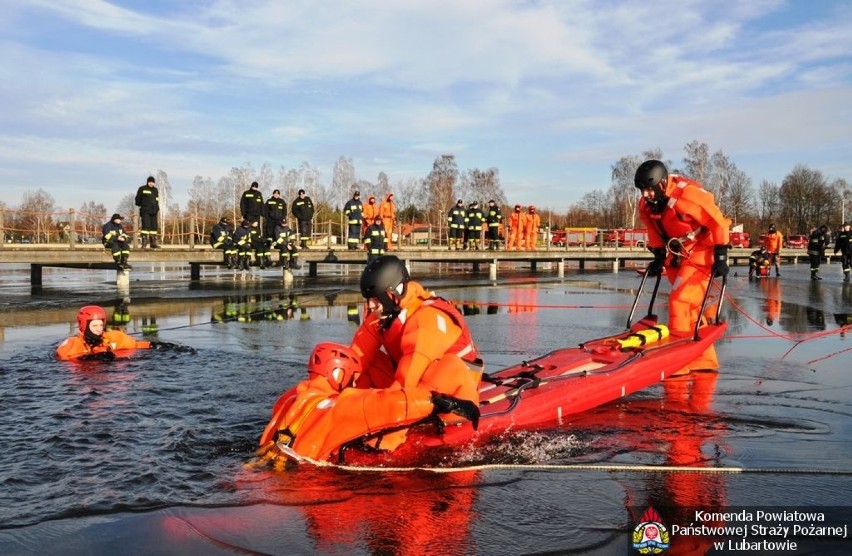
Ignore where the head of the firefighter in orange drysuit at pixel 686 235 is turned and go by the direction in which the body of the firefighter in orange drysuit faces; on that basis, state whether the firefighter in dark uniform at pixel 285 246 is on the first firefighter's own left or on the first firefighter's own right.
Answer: on the first firefighter's own right

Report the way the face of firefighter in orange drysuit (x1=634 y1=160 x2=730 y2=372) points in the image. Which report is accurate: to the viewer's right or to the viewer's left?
to the viewer's left

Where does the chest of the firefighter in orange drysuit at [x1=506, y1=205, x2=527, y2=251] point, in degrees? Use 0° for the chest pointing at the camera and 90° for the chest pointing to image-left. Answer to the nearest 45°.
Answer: approximately 0°

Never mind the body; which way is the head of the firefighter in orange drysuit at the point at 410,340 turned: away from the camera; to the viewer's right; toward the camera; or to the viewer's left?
to the viewer's left

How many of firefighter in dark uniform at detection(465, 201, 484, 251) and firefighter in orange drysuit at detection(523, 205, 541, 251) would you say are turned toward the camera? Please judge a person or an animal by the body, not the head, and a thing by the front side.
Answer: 2

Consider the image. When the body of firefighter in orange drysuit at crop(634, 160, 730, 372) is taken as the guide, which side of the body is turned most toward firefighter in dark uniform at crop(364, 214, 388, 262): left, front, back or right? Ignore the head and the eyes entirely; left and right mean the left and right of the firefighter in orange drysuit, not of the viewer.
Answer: right
